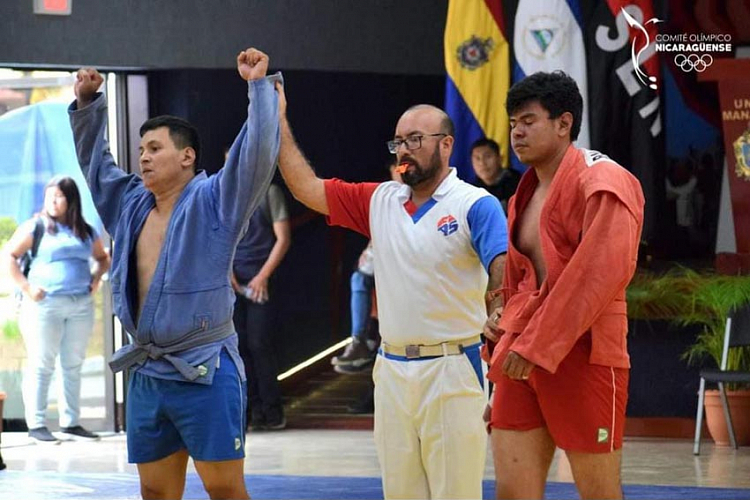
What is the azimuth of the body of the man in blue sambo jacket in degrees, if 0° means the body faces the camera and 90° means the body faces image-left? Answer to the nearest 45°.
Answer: approximately 45°

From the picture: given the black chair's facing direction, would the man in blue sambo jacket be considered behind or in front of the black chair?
in front

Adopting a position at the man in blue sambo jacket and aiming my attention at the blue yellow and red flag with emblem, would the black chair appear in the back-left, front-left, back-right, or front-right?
front-right

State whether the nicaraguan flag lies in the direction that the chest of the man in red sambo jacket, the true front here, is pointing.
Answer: no

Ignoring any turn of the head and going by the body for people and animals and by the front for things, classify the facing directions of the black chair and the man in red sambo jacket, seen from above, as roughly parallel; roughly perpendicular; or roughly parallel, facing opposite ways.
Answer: roughly parallel

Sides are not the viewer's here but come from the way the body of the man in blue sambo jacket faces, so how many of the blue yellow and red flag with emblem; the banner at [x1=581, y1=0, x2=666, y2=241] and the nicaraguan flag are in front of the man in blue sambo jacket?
0

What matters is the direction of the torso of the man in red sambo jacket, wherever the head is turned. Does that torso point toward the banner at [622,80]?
no

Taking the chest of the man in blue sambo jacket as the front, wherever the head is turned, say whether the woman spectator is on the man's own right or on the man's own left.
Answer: on the man's own right

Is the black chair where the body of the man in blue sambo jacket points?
no

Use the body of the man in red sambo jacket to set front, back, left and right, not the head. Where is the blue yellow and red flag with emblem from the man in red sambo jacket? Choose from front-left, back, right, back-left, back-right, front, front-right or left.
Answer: back-right

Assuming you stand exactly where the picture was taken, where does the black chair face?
facing the viewer and to the left of the viewer

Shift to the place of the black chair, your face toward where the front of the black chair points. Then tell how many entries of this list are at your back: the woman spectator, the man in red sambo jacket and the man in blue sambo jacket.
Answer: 0

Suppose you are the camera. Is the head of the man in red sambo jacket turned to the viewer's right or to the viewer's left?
to the viewer's left
